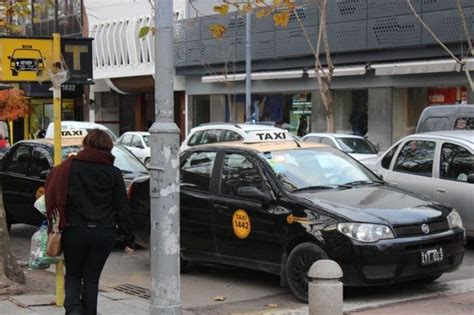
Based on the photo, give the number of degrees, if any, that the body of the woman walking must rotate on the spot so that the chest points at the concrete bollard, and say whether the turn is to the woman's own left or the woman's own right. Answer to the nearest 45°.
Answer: approximately 135° to the woman's own right

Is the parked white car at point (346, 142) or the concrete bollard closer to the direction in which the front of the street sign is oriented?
the concrete bollard

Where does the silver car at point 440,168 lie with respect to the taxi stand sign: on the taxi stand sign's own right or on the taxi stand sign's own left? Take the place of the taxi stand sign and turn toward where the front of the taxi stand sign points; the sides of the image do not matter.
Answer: on the taxi stand sign's own left

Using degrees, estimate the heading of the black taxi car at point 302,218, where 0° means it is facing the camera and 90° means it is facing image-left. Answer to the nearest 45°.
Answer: approximately 315°

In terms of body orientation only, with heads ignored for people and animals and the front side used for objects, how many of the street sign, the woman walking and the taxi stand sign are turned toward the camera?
2

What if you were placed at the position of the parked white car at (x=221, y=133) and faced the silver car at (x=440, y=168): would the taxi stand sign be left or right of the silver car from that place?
right

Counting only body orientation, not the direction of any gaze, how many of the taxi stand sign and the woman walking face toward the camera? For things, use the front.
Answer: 1

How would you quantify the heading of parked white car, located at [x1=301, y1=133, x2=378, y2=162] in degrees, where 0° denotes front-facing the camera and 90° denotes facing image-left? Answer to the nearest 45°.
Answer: approximately 315°

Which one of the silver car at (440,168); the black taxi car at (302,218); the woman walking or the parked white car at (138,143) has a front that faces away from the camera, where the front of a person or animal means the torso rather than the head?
the woman walking

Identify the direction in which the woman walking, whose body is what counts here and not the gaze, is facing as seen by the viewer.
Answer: away from the camera

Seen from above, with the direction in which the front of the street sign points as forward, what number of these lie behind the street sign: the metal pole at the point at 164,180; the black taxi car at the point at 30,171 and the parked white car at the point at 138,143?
2

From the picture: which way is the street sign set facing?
toward the camera
